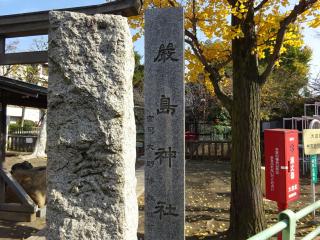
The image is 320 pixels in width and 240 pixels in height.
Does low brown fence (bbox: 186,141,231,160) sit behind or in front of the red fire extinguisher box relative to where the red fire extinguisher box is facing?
behind

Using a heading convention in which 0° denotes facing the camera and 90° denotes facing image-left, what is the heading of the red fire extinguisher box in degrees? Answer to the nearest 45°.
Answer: approximately 315°

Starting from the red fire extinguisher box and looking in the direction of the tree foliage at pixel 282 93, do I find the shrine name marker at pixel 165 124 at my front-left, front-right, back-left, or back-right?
back-left

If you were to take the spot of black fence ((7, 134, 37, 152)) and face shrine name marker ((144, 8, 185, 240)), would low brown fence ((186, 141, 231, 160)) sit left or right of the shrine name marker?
left

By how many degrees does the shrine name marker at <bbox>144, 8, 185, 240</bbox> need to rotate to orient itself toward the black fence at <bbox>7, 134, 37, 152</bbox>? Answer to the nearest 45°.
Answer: approximately 135° to its right

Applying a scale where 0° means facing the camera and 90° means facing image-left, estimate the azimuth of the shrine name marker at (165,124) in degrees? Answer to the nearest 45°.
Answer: approximately 0°

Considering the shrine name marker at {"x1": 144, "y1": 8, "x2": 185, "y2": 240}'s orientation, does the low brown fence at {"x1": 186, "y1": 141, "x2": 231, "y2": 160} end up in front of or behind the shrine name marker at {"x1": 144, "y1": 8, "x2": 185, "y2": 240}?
behind

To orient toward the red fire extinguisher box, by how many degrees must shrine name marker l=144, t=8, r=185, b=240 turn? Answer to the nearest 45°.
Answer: approximately 135° to its left

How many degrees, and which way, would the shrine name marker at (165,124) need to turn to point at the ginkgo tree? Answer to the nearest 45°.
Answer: approximately 135° to its left

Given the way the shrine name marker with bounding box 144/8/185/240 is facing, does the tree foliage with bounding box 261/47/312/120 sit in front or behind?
behind
